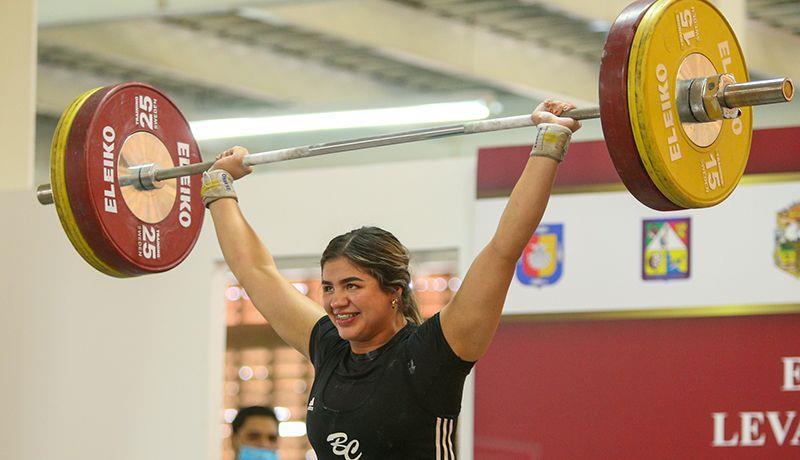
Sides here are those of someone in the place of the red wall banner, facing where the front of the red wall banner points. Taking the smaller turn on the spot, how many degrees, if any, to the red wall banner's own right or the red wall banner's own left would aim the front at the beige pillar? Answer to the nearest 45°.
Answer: approximately 90° to the red wall banner's own right

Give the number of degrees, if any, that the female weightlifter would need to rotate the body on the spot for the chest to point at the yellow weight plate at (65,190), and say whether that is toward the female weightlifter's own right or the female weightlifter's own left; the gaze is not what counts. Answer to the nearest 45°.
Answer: approximately 90° to the female weightlifter's own right

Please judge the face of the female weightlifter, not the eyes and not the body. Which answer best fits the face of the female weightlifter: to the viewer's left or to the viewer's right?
to the viewer's left

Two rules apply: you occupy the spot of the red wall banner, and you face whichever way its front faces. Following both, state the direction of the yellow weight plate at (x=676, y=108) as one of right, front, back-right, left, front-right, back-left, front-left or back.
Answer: front

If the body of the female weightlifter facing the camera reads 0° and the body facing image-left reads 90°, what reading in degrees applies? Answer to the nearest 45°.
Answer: approximately 45°

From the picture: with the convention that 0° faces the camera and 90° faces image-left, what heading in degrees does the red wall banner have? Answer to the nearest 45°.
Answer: approximately 0°

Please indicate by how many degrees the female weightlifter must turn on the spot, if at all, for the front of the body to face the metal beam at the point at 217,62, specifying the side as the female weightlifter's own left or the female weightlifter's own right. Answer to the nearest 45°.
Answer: approximately 135° to the female weightlifter's own right

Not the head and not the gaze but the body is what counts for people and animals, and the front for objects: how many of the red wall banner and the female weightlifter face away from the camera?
0
